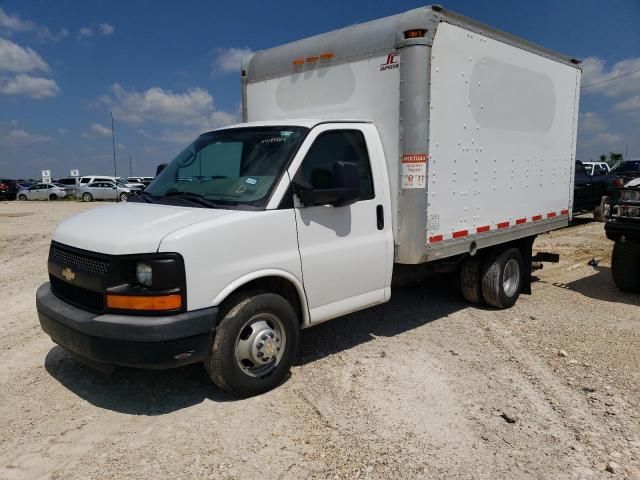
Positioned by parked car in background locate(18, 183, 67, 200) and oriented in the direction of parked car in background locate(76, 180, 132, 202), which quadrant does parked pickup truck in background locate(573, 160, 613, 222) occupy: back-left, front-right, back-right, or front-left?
front-right

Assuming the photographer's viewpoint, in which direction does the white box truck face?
facing the viewer and to the left of the viewer

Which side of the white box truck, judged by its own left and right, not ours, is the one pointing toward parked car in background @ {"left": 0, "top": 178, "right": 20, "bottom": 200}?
right

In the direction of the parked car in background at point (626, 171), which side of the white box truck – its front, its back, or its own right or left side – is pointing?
back

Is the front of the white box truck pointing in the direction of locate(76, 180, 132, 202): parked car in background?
no

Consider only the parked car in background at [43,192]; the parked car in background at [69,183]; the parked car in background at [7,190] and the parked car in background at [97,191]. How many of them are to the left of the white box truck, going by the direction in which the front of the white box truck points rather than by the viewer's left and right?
0

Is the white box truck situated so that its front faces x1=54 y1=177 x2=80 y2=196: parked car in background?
no

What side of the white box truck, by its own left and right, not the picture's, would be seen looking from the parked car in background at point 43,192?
right

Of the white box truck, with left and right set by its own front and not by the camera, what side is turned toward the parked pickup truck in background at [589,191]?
back

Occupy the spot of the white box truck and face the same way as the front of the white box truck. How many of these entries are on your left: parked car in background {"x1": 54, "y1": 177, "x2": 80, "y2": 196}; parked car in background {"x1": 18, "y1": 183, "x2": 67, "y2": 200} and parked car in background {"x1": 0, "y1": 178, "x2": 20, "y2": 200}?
0

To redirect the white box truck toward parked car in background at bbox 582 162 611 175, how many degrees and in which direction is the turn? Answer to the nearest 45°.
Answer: approximately 180°
